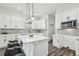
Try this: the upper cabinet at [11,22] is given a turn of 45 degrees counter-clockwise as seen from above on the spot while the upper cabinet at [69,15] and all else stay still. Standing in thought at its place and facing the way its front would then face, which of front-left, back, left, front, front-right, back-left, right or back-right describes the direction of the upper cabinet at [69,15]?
front-right

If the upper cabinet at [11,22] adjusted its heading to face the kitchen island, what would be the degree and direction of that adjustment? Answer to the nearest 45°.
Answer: approximately 45° to its left

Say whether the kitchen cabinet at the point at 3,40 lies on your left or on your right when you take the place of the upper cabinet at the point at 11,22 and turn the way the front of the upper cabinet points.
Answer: on your right

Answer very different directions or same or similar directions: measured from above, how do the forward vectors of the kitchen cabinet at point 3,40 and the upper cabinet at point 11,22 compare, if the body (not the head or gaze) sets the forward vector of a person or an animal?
same or similar directions

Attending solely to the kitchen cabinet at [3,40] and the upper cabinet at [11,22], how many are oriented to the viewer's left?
0

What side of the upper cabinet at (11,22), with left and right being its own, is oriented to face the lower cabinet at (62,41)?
front

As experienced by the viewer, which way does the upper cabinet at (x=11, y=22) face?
facing the viewer and to the right of the viewer

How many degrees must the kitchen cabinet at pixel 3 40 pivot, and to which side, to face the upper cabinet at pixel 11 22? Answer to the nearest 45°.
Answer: approximately 90° to its left

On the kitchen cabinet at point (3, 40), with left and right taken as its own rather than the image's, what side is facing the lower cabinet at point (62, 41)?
front
